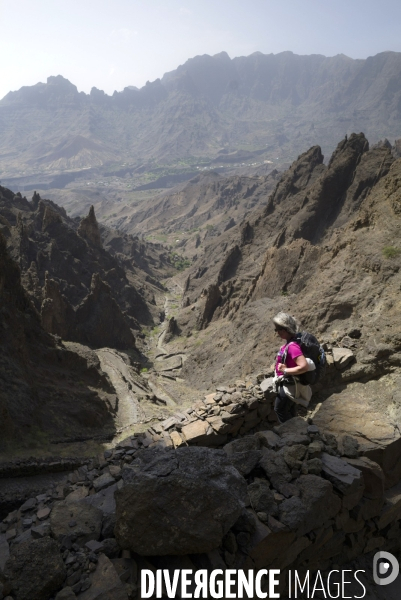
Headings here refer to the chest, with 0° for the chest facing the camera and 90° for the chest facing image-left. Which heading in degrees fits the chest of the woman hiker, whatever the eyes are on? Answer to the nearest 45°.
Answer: approximately 90°

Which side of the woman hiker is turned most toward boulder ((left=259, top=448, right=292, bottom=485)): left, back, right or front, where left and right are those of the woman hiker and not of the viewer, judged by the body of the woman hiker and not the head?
left

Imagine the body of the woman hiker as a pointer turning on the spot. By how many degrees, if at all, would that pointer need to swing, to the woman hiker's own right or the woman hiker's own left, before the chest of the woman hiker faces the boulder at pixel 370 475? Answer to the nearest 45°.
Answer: approximately 135° to the woman hiker's own left

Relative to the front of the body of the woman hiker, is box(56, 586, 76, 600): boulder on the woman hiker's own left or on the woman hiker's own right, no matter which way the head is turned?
on the woman hiker's own left

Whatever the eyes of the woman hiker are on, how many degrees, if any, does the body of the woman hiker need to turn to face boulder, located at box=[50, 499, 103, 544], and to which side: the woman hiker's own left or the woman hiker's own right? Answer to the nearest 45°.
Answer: approximately 45° to the woman hiker's own left
